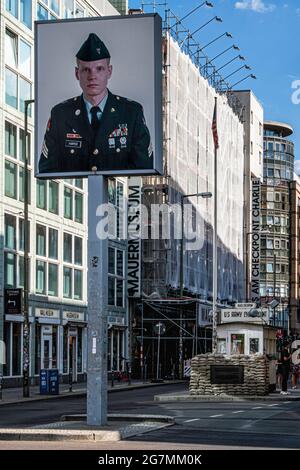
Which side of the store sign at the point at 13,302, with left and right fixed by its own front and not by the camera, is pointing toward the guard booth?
left

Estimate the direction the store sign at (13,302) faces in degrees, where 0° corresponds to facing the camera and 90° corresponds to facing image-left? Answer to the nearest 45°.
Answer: approximately 0°

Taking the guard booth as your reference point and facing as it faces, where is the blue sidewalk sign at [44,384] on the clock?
The blue sidewalk sign is roughly at 3 o'clock from the guard booth.

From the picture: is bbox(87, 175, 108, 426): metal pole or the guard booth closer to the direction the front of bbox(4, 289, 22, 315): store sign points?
the metal pole

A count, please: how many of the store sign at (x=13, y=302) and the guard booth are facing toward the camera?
2

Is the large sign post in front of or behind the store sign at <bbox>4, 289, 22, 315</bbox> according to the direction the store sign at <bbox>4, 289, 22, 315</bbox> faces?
in front

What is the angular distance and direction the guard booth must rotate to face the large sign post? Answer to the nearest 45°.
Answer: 0° — it already faces it

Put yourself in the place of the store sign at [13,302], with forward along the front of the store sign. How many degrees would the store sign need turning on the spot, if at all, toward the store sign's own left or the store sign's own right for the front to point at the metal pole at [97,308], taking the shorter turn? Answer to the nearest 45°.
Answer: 0° — it already faces it
